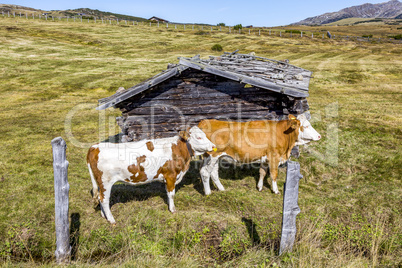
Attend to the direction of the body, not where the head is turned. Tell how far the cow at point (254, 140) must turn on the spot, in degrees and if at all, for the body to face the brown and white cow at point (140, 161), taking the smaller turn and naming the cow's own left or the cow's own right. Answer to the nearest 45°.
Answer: approximately 135° to the cow's own right

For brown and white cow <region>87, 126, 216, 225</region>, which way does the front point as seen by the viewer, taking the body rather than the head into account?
to the viewer's right

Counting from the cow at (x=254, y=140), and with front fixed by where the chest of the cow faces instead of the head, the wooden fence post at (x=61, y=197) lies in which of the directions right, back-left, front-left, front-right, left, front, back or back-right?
back-right

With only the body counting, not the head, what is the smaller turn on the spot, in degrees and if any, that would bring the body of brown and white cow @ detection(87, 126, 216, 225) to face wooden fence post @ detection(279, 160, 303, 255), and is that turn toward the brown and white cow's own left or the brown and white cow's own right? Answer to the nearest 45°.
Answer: approximately 45° to the brown and white cow's own right

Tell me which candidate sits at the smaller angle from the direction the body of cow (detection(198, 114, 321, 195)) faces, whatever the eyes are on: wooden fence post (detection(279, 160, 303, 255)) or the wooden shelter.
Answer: the wooden fence post

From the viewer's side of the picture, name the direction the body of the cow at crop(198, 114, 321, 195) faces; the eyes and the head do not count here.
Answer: to the viewer's right
